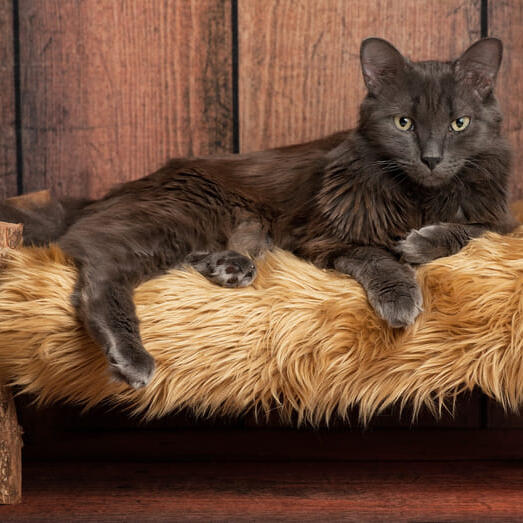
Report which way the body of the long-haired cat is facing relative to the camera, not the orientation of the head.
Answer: to the viewer's right
